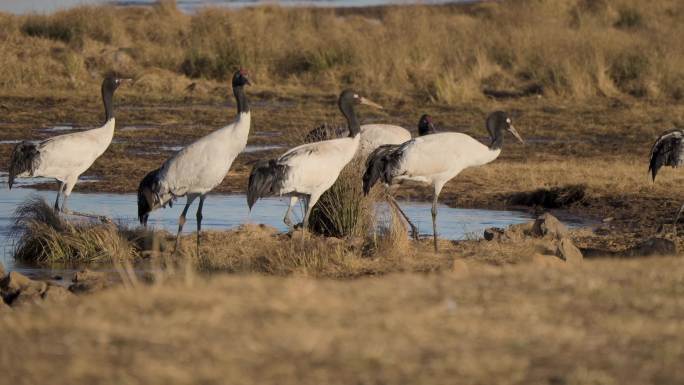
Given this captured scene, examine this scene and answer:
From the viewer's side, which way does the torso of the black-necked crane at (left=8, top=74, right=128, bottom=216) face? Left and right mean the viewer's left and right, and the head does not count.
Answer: facing to the right of the viewer

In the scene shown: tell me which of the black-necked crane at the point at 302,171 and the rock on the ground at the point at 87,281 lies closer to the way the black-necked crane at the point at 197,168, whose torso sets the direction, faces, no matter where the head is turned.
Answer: the black-necked crane

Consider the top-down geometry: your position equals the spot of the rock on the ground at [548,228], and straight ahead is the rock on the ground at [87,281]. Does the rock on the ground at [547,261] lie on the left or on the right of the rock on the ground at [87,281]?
left

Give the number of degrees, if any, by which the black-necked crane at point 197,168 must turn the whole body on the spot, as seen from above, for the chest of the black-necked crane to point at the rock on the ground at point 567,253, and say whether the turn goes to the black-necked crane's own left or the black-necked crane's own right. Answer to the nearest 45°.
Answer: approximately 45° to the black-necked crane's own right

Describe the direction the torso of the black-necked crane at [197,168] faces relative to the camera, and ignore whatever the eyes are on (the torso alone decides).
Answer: to the viewer's right

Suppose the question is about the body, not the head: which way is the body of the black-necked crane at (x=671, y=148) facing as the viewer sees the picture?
to the viewer's right

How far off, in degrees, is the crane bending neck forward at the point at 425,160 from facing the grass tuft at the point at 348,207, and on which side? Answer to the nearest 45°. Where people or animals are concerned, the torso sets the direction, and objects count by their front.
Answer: approximately 180°

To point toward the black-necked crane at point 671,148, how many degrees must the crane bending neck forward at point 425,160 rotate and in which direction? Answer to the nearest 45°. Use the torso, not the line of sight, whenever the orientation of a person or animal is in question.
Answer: approximately 45° to its left

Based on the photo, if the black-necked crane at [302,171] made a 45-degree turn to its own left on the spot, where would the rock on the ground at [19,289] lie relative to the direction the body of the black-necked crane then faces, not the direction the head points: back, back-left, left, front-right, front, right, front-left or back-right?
back
